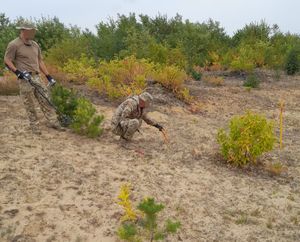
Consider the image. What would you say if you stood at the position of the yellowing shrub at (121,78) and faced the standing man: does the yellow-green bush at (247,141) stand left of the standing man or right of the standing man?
left

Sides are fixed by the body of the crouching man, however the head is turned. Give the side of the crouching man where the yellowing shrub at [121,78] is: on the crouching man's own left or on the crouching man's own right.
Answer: on the crouching man's own left

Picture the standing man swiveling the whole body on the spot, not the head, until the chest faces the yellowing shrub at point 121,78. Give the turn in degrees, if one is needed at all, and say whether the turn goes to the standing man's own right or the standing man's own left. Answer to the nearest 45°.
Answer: approximately 90° to the standing man's own left

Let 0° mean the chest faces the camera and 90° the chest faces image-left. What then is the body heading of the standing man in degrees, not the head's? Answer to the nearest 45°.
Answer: approximately 315°

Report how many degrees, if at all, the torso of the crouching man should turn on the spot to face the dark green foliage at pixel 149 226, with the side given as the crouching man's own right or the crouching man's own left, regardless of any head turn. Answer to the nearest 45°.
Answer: approximately 90° to the crouching man's own right

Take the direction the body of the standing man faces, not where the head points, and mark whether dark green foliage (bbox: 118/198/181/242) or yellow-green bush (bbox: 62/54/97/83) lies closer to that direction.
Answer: the dark green foliage

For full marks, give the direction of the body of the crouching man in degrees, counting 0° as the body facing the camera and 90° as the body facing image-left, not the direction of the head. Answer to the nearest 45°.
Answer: approximately 270°

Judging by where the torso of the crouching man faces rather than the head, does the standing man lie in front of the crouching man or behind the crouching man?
behind

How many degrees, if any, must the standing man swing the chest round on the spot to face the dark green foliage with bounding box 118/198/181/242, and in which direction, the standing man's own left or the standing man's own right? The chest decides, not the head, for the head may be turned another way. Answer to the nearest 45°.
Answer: approximately 45° to the standing man's own right

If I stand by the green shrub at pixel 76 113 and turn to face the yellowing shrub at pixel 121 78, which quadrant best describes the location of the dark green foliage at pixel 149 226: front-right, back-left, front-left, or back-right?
back-right

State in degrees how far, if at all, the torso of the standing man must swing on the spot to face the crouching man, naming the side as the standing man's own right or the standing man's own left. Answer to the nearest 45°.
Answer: approximately 45° to the standing man's own left
